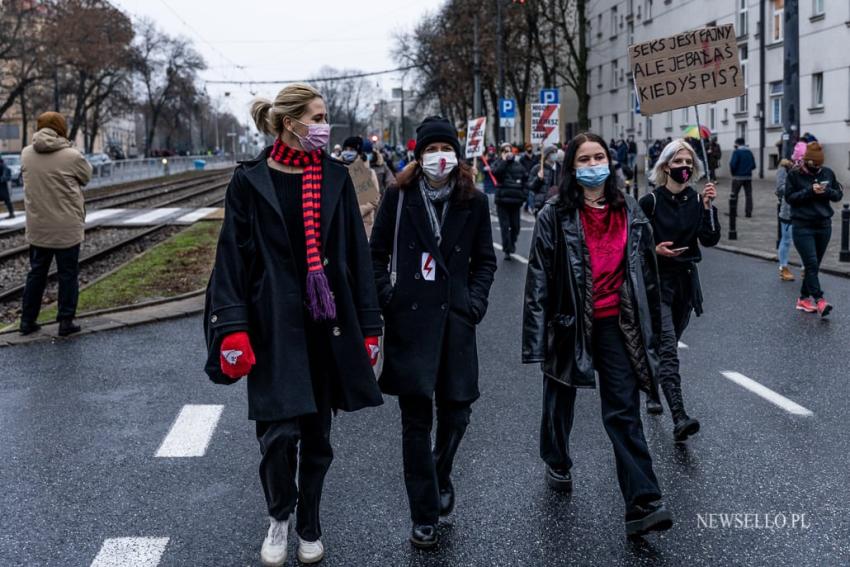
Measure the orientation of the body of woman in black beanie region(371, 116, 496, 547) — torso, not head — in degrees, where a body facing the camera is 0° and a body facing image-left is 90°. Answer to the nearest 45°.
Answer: approximately 0°

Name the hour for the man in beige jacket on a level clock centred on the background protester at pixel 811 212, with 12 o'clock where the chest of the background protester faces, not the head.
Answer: The man in beige jacket is roughly at 2 o'clock from the background protester.

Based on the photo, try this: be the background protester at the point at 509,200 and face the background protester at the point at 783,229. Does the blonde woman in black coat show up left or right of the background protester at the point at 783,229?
right

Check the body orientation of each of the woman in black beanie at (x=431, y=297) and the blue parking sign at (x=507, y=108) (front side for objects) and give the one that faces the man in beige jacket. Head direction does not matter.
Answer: the blue parking sign

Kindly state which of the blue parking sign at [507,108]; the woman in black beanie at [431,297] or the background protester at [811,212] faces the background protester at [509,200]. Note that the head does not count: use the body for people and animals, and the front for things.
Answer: the blue parking sign

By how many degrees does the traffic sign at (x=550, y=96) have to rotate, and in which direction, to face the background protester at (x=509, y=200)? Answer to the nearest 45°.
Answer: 0° — it already faces them

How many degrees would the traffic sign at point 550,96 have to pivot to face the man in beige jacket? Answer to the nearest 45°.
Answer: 0° — it already faces them

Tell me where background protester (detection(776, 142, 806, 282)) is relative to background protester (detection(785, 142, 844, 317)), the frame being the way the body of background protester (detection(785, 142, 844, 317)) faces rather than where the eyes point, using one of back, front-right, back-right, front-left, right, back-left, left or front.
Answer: back

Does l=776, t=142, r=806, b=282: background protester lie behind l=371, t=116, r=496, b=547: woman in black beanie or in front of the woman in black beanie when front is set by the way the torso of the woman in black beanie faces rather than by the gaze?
behind

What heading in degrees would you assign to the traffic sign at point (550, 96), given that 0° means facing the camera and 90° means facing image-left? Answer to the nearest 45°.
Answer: approximately 0°

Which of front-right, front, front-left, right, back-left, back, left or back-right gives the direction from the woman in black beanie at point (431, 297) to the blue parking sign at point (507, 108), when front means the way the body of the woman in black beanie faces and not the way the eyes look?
back
